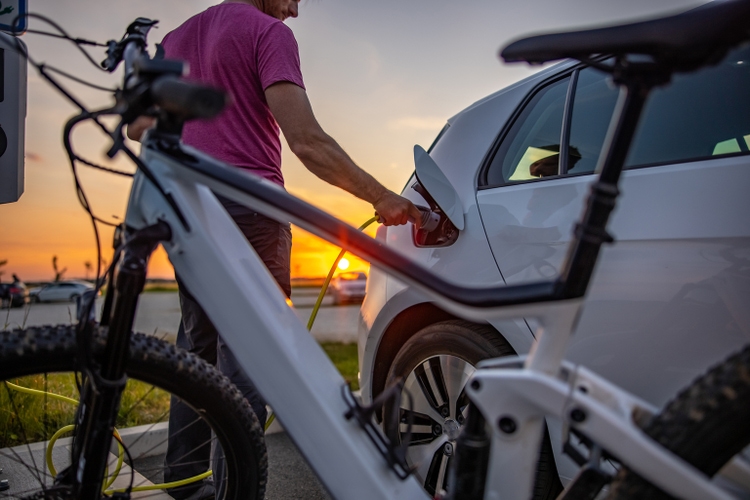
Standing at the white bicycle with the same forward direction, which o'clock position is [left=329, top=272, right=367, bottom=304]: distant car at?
The distant car is roughly at 3 o'clock from the white bicycle.

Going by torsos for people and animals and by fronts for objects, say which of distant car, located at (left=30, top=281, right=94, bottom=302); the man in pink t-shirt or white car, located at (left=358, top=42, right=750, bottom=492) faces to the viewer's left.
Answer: the distant car

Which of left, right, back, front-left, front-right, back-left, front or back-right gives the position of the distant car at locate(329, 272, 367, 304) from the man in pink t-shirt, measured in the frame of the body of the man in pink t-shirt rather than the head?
front-left

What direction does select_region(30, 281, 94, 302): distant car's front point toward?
to the viewer's left

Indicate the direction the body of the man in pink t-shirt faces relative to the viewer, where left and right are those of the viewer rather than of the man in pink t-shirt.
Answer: facing away from the viewer and to the right of the viewer

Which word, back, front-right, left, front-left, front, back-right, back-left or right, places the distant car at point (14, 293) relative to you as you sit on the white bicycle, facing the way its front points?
front-right

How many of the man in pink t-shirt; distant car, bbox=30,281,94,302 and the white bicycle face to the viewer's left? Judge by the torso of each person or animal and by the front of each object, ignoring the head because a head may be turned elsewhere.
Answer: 2

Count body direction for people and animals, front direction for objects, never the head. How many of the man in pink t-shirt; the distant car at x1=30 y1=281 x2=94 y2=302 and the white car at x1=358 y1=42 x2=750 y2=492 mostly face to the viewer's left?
1

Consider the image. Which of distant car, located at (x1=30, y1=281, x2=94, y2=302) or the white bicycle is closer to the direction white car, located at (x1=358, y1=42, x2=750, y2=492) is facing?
the white bicycle

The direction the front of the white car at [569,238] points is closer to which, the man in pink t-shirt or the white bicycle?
the white bicycle

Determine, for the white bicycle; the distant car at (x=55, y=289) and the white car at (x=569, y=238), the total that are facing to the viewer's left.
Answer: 2

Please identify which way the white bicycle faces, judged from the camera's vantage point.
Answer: facing to the left of the viewer

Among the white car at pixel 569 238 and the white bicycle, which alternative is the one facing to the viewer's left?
the white bicycle
